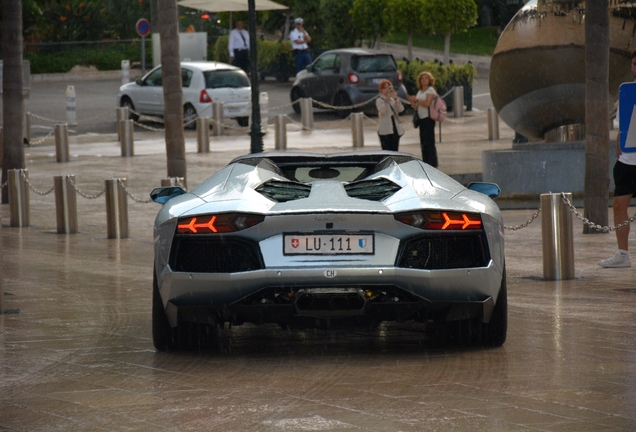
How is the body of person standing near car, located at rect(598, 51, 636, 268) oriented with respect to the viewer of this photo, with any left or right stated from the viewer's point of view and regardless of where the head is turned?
facing to the left of the viewer

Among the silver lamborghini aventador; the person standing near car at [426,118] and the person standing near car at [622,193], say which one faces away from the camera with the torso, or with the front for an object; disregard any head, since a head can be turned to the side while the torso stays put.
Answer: the silver lamborghini aventador

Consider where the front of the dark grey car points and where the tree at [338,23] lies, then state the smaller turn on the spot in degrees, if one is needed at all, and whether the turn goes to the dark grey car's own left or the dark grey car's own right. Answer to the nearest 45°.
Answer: approximately 45° to the dark grey car's own right

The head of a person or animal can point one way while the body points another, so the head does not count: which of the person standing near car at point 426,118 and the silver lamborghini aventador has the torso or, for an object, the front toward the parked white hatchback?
the silver lamborghini aventador

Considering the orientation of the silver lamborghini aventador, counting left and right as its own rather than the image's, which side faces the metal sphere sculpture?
front

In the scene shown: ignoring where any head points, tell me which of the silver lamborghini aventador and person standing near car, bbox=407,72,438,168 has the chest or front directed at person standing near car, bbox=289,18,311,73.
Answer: the silver lamborghini aventador

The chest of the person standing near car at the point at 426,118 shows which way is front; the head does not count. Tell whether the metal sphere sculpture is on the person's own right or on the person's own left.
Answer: on the person's own left

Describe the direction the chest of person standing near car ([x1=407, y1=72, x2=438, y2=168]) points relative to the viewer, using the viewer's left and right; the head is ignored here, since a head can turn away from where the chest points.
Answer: facing the viewer and to the left of the viewer

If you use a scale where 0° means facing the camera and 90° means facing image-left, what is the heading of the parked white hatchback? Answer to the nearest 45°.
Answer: approximately 135°

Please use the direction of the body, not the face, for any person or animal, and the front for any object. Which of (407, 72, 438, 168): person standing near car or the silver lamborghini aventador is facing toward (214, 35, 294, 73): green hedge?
the silver lamborghini aventador

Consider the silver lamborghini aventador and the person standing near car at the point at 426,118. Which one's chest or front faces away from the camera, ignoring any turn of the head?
the silver lamborghini aventador

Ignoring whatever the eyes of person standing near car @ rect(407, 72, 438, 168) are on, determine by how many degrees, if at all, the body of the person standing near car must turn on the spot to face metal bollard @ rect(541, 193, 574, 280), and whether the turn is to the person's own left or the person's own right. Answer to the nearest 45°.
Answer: approximately 45° to the person's own left

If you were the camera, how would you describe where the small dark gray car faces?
facing away from the viewer and to the left of the viewer

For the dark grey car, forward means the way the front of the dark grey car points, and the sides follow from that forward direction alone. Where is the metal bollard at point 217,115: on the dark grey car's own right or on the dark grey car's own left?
on the dark grey car's own left

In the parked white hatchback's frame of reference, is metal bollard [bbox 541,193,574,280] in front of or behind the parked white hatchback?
behind

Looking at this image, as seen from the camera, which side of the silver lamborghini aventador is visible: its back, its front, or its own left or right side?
back

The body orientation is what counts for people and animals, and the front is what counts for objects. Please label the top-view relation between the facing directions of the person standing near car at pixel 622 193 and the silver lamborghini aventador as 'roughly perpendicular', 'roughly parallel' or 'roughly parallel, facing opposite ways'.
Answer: roughly perpendicular

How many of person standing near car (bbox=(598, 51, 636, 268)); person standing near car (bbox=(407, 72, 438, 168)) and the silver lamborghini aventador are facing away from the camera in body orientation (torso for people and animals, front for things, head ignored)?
1
